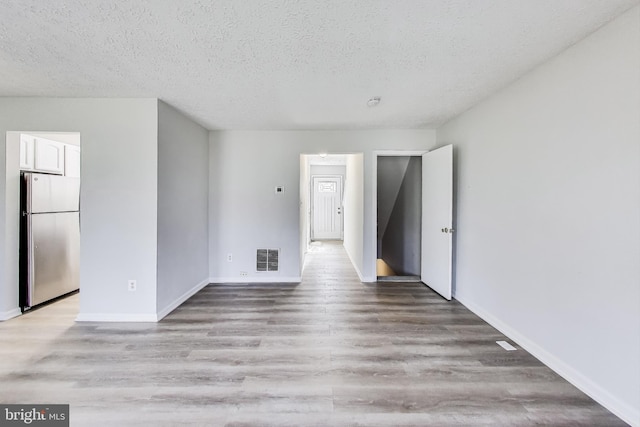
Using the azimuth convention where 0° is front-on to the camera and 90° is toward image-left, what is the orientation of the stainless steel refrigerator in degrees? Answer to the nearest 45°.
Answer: approximately 315°

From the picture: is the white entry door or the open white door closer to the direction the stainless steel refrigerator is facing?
the open white door

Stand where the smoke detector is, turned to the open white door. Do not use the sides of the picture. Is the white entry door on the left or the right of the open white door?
left

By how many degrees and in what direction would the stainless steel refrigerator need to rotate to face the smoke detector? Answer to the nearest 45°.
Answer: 0° — it already faces it

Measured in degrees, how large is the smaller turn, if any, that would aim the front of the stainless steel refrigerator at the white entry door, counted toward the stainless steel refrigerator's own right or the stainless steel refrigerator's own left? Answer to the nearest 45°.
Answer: approximately 45° to the stainless steel refrigerator's own left

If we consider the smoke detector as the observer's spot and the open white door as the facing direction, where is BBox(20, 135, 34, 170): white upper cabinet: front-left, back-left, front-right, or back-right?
back-left
